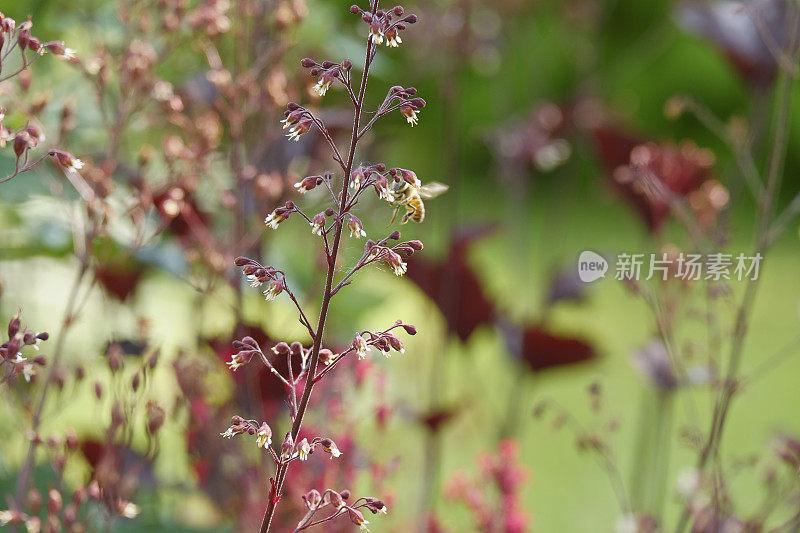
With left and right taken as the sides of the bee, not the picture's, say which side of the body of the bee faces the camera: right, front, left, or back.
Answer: left

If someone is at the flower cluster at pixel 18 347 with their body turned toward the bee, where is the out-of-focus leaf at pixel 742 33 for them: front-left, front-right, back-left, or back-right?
front-left

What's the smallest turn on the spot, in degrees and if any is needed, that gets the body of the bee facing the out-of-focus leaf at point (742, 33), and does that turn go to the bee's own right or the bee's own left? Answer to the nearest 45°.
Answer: approximately 135° to the bee's own right

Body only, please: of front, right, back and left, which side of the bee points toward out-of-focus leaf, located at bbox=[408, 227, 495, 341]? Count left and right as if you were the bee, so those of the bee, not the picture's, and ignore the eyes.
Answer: right
